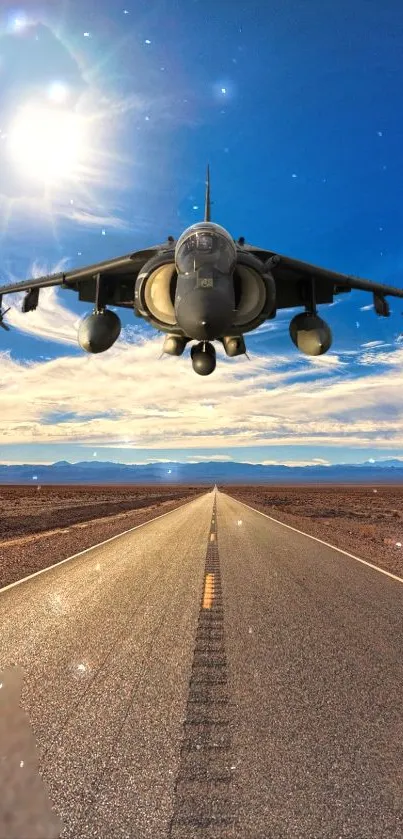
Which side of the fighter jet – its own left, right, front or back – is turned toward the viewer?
front
